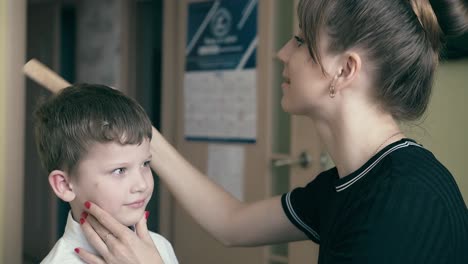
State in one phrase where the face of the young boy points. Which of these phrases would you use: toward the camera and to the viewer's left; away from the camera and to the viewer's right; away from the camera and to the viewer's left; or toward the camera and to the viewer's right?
toward the camera and to the viewer's right

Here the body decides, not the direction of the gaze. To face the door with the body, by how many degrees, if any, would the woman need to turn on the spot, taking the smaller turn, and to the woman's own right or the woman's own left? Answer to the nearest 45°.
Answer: approximately 90° to the woman's own right

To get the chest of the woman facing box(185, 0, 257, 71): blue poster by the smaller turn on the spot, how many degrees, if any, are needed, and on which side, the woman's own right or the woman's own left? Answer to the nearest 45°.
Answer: approximately 90° to the woman's own right

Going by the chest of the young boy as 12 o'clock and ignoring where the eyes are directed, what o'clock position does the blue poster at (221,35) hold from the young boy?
The blue poster is roughly at 8 o'clock from the young boy.

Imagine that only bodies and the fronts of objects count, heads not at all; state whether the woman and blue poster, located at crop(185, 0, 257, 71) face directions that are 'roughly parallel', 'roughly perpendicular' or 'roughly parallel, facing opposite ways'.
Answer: roughly perpendicular

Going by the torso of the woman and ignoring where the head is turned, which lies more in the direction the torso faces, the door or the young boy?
the young boy

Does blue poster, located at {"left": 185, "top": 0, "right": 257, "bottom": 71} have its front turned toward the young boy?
yes

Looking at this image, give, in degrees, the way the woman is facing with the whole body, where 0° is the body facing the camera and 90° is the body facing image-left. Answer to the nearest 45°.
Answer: approximately 90°

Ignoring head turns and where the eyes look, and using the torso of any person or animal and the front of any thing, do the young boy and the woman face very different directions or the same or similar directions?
very different directions

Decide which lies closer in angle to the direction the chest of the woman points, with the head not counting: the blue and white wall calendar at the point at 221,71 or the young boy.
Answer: the young boy

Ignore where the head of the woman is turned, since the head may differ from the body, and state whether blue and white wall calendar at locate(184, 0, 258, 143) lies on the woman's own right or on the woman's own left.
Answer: on the woman's own right

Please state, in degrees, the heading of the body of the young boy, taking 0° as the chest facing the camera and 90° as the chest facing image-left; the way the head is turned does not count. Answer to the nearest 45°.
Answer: approximately 315°

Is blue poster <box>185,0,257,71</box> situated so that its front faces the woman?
yes

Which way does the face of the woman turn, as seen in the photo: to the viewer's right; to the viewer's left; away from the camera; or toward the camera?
to the viewer's left
